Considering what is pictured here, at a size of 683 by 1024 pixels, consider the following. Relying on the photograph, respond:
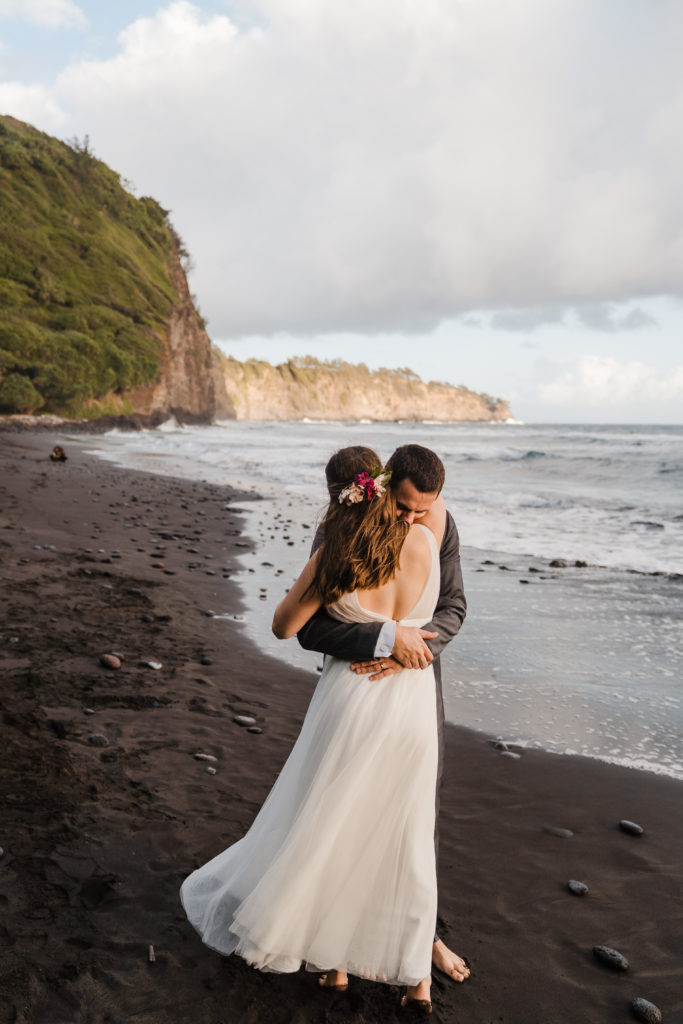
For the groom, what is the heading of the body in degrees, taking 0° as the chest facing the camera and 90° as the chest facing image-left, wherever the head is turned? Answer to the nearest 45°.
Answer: approximately 0°

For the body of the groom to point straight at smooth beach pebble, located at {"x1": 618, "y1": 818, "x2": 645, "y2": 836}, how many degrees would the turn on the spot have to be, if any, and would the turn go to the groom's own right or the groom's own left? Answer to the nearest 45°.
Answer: approximately 135° to the groom's own left

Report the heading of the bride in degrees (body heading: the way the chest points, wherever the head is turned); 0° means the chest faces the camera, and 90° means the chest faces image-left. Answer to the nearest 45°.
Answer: approximately 180°

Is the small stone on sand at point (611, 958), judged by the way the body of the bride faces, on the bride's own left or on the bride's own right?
on the bride's own right

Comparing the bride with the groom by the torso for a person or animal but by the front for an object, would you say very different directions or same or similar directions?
very different directions

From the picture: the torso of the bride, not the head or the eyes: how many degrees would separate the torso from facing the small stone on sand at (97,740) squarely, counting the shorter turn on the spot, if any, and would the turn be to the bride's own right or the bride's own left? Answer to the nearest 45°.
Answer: approximately 45° to the bride's own left

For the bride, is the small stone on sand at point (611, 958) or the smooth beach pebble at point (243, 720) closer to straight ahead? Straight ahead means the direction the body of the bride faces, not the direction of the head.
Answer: the smooth beach pebble
